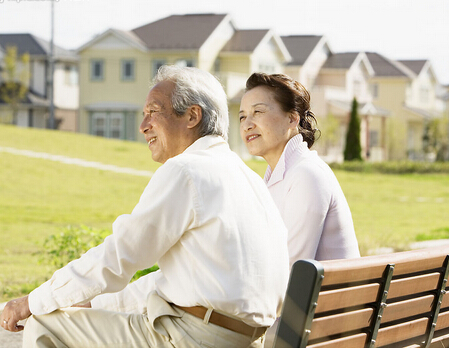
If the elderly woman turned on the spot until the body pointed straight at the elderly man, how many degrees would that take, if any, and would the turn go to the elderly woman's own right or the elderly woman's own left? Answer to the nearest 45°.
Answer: approximately 90° to the elderly woman's own left

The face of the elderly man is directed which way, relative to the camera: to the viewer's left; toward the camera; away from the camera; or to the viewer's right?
to the viewer's left

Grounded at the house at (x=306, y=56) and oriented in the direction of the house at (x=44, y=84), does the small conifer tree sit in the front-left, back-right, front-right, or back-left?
back-left

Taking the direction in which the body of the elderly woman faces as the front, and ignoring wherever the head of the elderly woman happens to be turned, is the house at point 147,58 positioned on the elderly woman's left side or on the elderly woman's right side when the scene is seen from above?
on the elderly woman's right side

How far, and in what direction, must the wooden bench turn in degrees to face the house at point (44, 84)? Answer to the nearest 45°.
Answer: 0° — it already faces it

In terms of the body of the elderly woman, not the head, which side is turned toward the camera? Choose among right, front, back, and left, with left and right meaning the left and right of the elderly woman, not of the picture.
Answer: left

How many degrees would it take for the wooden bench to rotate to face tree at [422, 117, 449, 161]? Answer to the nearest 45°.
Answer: approximately 45° to its right

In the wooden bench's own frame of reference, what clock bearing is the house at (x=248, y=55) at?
The house is roughly at 1 o'clock from the wooden bench.

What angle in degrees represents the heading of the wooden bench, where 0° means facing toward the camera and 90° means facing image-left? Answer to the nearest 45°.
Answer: approximately 135°

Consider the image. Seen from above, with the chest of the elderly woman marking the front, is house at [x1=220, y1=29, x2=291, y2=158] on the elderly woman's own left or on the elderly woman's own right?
on the elderly woman's own right
